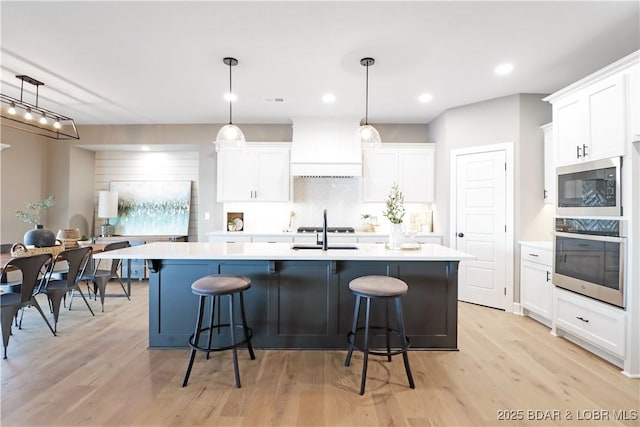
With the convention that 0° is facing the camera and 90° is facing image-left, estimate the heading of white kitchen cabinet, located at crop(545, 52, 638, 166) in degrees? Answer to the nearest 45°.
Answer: approximately 45°

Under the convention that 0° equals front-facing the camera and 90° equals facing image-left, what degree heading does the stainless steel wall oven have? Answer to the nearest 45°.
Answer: approximately 45°

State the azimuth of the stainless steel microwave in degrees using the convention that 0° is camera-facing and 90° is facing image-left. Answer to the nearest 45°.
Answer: approximately 45°

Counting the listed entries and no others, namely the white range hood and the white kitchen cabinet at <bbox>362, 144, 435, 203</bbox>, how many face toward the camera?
2

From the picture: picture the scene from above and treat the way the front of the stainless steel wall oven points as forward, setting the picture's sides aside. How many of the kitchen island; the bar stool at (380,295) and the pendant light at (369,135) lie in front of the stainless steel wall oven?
3

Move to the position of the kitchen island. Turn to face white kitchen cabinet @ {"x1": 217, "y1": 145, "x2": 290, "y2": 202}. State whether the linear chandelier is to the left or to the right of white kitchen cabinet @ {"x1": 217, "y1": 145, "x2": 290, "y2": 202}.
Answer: left

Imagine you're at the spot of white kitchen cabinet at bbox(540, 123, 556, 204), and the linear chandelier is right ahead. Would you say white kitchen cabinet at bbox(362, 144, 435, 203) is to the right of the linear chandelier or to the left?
right

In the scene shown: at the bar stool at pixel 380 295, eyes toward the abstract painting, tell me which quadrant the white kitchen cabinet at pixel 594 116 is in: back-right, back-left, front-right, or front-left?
back-right

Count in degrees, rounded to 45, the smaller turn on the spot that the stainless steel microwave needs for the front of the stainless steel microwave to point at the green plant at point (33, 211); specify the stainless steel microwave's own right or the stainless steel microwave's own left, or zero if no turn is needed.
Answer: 0° — it already faces it

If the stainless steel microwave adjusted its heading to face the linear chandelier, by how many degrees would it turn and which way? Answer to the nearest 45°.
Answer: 0° — it already faces it

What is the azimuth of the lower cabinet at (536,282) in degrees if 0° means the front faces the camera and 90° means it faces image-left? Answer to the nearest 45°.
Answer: approximately 45°

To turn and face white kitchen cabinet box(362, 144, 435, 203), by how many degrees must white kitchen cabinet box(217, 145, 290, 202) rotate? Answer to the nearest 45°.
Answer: approximately 90° to its left

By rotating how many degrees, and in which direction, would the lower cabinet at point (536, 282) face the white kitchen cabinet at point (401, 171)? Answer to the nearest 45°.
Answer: approximately 45° to its right

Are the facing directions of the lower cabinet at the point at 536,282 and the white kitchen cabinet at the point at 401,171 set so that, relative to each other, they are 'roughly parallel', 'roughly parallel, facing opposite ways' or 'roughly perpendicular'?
roughly perpendicular

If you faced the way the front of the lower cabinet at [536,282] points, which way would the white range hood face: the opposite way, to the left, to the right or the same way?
to the left
